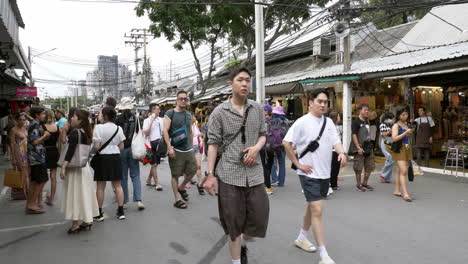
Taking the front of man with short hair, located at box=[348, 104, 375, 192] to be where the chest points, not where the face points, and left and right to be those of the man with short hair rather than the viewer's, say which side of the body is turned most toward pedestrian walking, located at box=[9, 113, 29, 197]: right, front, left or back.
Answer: right

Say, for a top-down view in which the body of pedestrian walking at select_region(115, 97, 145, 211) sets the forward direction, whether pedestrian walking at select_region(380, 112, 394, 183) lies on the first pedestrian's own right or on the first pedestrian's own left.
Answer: on the first pedestrian's own right

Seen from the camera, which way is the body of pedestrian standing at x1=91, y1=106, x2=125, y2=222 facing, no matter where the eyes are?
away from the camera

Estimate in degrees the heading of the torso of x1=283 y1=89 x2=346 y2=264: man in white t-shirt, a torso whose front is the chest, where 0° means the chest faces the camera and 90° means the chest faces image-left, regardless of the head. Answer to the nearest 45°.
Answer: approximately 315°

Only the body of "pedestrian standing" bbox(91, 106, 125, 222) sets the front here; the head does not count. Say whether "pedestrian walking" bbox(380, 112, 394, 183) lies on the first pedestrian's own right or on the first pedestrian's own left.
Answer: on the first pedestrian's own right

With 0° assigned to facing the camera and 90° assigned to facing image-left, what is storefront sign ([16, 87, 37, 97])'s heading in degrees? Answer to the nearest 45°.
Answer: approximately 0°

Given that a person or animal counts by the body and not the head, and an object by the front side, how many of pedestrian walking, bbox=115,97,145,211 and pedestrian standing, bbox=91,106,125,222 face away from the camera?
2

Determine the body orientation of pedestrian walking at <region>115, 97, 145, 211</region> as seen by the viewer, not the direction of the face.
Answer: away from the camera

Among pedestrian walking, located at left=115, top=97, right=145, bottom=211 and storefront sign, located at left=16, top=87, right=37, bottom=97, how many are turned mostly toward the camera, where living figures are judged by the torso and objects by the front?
1

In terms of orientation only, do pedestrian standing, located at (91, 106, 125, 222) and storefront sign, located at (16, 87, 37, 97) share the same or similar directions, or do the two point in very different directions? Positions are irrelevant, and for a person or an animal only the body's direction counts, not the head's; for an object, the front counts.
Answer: very different directions

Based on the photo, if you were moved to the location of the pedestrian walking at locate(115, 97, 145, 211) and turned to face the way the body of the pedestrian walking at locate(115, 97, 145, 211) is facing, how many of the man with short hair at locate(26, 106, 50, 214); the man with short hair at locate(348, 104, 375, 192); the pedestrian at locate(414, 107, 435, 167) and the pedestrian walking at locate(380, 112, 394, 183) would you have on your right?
3
